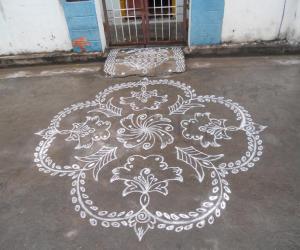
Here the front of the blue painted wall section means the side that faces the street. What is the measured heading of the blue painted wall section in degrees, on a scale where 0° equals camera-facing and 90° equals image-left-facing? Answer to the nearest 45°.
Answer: approximately 0°
